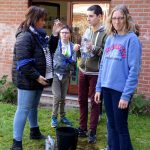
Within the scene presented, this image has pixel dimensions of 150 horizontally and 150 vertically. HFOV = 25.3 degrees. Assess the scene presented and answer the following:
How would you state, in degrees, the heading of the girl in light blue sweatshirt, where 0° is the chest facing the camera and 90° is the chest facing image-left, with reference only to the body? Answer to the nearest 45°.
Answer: approximately 45°

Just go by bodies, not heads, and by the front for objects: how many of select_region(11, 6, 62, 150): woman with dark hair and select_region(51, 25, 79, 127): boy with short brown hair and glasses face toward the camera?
1

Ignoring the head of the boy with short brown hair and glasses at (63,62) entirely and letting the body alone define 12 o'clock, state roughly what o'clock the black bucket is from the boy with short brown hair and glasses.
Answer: The black bucket is roughly at 12 o'clock from the boy with short brown hair and glasses.

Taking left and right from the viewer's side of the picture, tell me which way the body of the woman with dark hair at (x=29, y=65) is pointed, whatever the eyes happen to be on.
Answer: facing to the right of the viewer

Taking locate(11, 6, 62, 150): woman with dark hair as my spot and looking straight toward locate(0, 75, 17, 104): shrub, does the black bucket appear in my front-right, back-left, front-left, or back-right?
back-right

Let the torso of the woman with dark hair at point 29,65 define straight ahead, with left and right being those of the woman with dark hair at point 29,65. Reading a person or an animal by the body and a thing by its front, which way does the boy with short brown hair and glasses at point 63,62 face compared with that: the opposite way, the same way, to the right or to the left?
to the right

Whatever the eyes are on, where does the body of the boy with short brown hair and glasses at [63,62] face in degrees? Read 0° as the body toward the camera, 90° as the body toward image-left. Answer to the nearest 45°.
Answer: approximately 0°

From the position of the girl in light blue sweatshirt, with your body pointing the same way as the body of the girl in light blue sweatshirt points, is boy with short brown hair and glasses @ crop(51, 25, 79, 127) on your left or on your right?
on your right
